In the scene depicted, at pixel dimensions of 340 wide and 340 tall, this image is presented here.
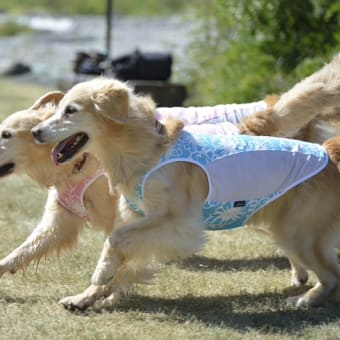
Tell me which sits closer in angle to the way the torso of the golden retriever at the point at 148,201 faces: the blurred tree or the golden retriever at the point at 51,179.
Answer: the golden retriever

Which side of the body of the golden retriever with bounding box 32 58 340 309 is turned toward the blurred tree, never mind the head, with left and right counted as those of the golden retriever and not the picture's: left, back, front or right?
right

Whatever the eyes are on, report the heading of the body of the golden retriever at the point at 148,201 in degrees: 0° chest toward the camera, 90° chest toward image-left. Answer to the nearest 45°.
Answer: approximately 90°

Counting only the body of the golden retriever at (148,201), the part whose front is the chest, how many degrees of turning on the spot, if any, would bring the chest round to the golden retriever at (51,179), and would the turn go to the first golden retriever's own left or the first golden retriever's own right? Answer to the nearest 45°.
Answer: approximately 45° to the first golden retriever's own right
